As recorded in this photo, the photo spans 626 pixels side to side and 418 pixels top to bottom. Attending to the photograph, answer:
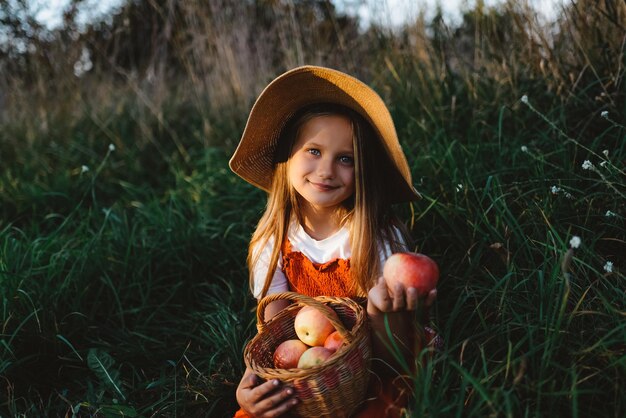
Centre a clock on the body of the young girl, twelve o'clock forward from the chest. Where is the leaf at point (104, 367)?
The leaf is roughly at 3 o'clock from the young girl.

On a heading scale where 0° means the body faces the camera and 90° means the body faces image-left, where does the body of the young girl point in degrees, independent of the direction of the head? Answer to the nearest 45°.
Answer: approximately 0°
